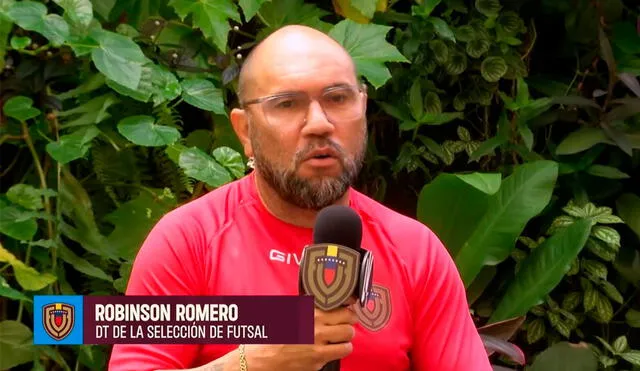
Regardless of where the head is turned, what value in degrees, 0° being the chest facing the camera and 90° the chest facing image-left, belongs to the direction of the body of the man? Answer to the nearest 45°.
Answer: approximately 0°

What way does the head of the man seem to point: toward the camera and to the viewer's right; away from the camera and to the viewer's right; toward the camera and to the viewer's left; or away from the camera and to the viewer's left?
toward the camera and to the viewer's right
